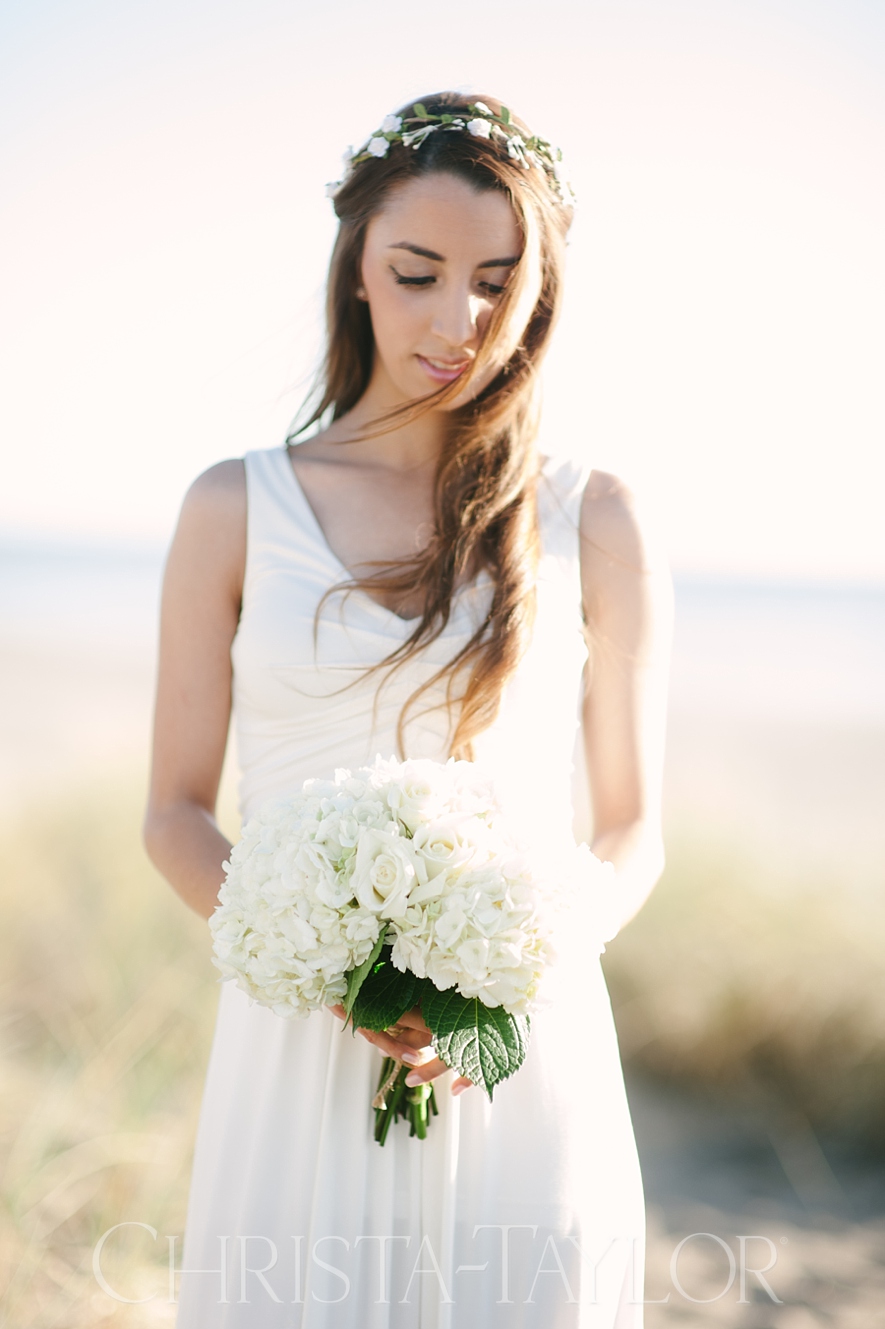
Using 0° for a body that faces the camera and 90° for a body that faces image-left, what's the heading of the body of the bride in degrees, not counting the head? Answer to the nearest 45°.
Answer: approximately 0°
